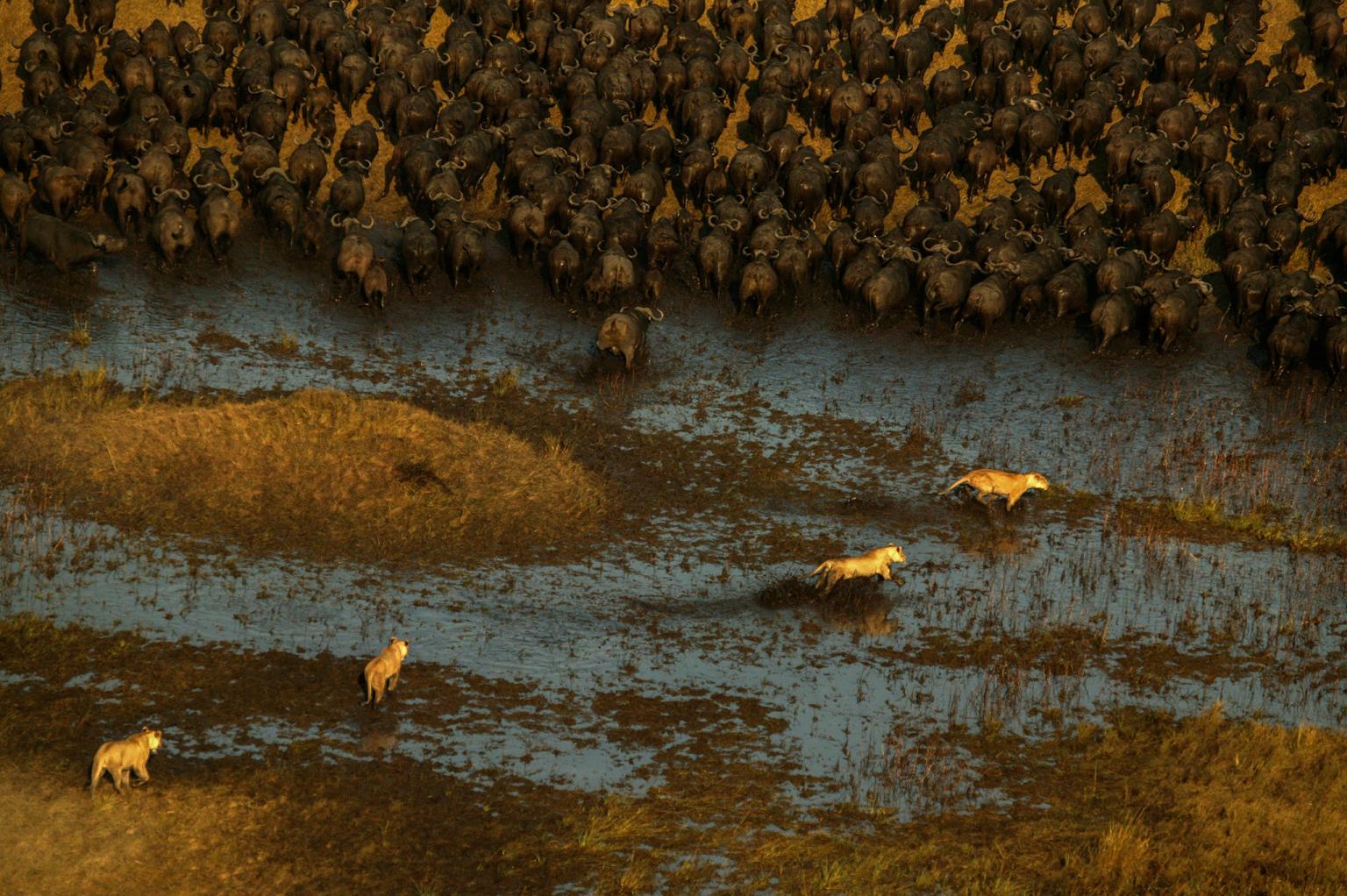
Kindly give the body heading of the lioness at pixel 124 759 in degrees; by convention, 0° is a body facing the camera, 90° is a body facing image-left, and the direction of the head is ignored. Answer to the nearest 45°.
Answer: approximately 225°

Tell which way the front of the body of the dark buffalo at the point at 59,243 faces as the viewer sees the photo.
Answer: to the viewer's right

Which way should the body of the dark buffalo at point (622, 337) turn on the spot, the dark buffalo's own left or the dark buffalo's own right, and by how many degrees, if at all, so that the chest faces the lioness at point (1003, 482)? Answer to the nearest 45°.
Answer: approximately 90° to the dark buffalo's own right

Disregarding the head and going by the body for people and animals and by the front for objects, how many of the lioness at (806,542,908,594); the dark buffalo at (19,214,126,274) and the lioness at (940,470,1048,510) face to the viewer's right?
3

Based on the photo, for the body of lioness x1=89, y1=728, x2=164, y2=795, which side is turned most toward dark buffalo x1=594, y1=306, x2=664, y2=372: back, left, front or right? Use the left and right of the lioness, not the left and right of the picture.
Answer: front

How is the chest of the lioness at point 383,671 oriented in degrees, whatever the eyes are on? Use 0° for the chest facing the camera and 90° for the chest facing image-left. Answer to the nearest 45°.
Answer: approximately 225°

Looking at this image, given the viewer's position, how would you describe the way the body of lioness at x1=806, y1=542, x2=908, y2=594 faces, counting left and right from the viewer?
facing to the right of the viewer

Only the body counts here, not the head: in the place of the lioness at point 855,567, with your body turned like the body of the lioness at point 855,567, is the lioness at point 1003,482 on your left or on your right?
on your left

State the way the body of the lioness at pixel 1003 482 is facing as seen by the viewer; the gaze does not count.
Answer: to the viewer's right
